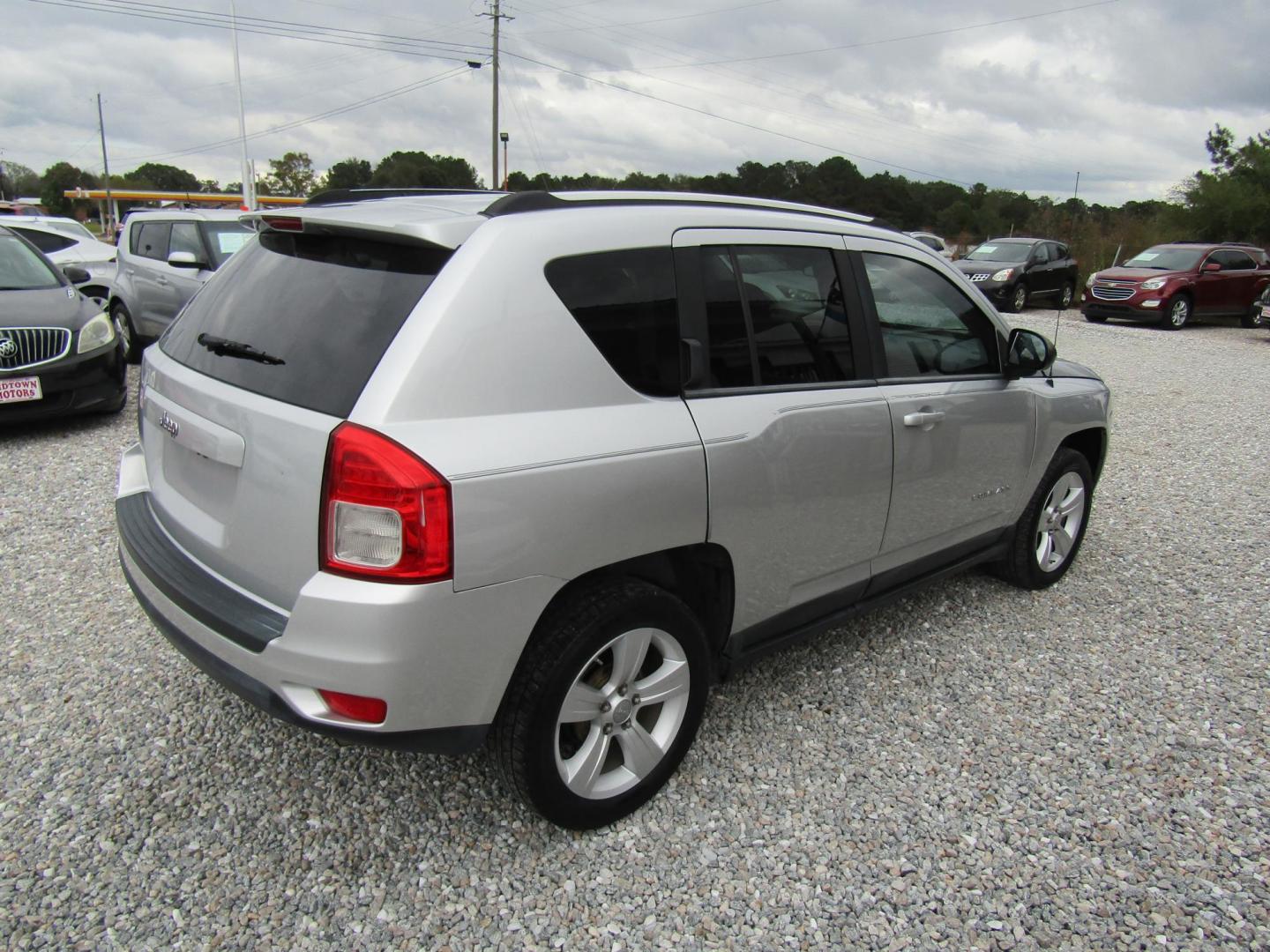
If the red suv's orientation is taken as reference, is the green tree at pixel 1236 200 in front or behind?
behind

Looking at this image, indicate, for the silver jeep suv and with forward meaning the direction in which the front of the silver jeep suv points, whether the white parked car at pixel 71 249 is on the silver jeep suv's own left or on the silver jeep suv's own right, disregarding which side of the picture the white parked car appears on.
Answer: on the silver jeep suv's own left

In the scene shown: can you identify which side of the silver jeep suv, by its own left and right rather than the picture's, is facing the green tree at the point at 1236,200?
front

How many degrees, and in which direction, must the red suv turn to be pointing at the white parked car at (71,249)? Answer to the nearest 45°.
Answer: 0° — it already faces it

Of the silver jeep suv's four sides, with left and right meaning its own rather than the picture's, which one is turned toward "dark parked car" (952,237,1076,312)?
front

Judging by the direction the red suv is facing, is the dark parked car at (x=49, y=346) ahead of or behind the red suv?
ahead

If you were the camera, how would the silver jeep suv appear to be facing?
facing away from the viewer and to the right of the viewer

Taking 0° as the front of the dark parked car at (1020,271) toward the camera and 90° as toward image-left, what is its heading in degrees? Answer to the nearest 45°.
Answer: approximately 45°

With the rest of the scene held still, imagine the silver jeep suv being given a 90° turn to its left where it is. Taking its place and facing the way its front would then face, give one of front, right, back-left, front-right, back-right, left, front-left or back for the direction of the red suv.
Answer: right

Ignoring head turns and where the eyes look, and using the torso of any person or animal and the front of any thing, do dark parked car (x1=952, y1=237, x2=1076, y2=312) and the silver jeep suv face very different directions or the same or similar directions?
very different directions

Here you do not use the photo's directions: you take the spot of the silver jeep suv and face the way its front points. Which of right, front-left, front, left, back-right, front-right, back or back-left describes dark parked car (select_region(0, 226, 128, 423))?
left

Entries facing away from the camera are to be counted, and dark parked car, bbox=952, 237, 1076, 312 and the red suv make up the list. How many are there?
0

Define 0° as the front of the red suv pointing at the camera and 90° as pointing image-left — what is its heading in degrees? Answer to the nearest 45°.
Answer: approximately 45°

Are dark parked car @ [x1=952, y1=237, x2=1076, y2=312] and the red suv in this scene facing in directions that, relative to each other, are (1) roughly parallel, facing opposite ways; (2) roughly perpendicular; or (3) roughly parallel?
roughly parallel

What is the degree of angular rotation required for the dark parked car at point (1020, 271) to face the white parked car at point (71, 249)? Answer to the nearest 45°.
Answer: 0° — it already faces it
